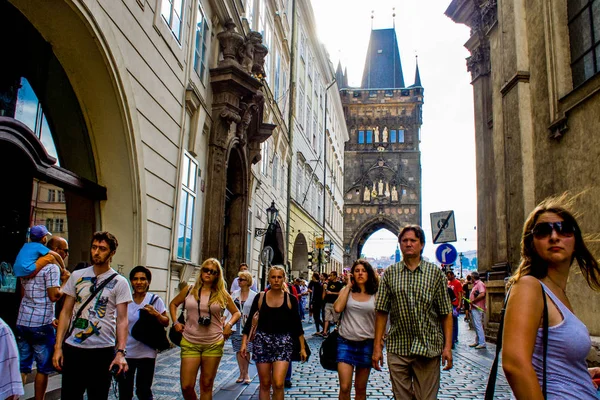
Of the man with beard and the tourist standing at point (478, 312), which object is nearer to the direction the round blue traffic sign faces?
the man with beard

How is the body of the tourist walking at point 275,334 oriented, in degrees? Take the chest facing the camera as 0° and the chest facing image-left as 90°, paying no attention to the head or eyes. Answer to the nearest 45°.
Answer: approximately 0°

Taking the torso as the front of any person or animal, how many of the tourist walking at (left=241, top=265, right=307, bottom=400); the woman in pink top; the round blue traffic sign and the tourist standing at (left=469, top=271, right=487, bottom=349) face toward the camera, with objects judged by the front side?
3

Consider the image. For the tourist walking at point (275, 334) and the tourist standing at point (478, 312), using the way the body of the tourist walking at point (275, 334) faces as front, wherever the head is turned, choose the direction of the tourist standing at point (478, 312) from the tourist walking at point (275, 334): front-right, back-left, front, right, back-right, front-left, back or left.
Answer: back-left

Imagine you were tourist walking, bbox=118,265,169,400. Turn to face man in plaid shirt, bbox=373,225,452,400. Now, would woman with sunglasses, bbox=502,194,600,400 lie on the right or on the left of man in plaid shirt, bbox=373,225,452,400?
right

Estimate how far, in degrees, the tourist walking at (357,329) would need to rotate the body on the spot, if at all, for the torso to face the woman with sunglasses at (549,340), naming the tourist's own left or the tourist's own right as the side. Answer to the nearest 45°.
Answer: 0° — they already face them

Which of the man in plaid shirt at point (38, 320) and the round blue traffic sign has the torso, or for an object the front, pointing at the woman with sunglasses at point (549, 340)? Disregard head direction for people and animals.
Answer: the round blue traffic sign

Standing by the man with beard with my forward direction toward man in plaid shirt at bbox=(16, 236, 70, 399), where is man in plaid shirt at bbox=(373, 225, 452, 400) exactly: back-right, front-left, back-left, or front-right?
back-right

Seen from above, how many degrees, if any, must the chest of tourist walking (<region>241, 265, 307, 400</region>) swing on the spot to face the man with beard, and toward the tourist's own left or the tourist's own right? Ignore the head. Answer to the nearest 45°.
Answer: approximately 45° to the tourist's own right

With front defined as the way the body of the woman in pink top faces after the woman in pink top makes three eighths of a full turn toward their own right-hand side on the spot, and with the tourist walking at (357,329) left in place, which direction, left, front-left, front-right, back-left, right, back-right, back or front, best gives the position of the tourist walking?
back-right
